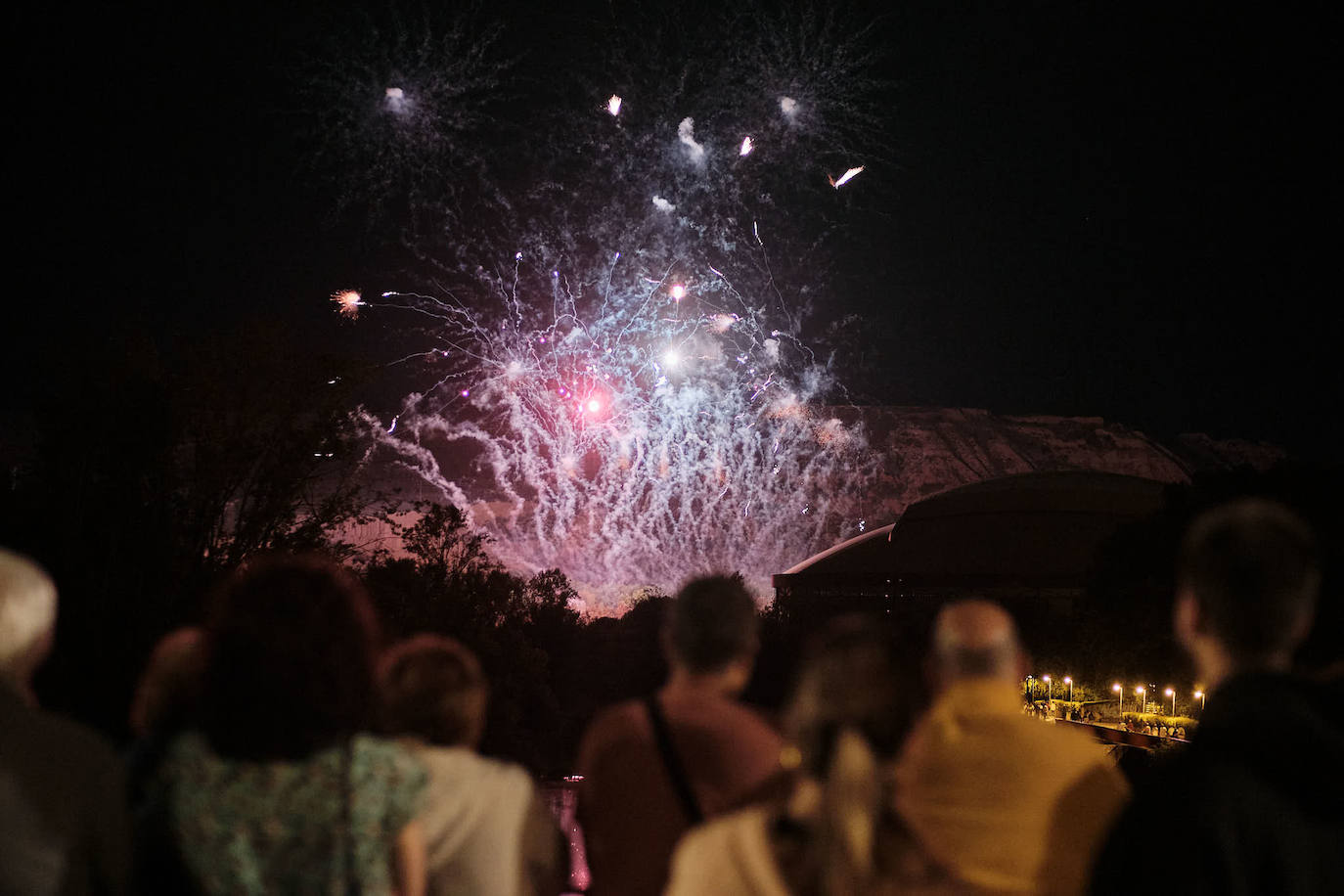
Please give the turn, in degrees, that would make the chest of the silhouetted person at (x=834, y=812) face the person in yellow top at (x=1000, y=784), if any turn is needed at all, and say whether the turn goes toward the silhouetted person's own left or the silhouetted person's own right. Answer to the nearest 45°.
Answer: approximately 45° to the silhouetted person's own right

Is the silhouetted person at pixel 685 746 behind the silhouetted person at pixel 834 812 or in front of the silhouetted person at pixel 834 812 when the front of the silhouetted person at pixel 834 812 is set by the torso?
in front

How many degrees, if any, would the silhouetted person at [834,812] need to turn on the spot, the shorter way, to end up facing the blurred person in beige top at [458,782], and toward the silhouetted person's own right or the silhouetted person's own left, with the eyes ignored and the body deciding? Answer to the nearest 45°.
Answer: approximately 45° to the silhouetted person's own left

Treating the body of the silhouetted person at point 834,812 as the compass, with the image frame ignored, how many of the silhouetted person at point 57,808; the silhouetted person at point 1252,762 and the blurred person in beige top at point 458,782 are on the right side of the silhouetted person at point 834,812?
1

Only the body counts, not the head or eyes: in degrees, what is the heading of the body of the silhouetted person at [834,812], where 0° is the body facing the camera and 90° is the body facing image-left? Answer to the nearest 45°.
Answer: approximately 180°

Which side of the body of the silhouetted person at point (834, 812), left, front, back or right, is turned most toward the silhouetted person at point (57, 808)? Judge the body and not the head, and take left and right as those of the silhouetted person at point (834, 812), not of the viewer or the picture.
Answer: left

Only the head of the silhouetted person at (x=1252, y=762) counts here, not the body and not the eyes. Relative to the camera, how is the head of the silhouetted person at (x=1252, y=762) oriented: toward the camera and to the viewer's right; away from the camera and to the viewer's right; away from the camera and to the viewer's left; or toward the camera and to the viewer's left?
away from the camera and to the viewer's left

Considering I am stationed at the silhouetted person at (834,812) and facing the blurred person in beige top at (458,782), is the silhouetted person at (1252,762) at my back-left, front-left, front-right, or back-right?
back-right

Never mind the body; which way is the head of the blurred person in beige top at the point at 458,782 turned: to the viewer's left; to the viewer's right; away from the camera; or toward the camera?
away from the camera

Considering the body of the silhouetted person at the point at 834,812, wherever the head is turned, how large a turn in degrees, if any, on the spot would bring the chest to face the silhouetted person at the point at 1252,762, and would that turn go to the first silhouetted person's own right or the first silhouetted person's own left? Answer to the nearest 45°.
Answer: approximately 90° to the first silhouetted person's own right
